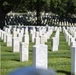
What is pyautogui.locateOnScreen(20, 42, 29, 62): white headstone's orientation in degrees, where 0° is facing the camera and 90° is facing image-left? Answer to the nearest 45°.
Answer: approximately 315°

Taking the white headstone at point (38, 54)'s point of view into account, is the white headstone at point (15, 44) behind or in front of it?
behind

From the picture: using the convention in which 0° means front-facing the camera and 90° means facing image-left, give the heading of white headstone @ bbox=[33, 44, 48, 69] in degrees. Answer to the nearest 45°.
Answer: approximately 315°

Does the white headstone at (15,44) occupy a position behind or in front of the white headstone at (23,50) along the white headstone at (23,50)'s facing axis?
behind
